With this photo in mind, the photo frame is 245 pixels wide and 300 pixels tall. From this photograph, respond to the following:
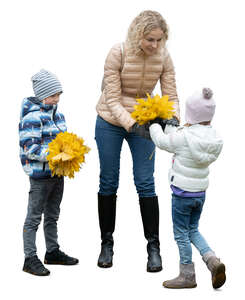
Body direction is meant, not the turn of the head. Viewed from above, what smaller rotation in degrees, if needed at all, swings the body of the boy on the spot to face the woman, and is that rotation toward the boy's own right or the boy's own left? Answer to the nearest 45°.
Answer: approximately 45° to the boy's own left

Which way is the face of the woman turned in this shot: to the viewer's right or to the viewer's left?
to the viewer's right

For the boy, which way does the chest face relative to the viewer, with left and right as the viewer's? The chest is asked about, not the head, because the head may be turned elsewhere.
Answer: facing the viewer and to the right of the viewer
